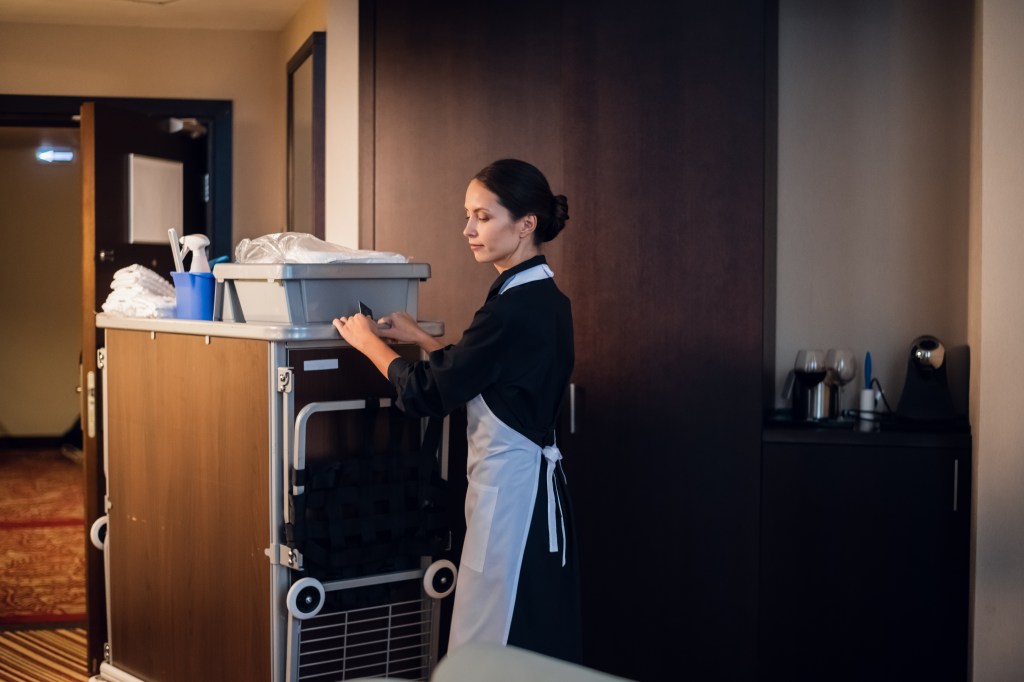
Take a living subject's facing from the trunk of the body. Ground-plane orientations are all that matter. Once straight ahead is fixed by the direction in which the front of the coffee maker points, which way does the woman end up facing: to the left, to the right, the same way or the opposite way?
to the right

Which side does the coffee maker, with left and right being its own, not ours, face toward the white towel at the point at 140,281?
right

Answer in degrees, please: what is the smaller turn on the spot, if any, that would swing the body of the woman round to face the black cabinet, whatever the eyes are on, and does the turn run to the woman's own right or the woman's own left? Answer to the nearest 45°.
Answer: approximately 135° to the woman's own right

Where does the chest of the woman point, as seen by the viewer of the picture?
to the viewer's left

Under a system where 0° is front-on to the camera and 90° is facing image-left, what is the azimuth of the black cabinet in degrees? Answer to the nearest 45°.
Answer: approximately 0°

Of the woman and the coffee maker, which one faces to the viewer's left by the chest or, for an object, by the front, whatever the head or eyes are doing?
the woman

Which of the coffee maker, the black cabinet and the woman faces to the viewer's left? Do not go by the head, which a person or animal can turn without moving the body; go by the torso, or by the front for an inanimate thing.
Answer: the woman

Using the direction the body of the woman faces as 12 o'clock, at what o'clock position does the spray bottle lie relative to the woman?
The spray bottle is roughly at 1 o'clock from the woman.

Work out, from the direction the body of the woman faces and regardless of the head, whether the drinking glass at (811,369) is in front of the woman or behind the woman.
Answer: behind
